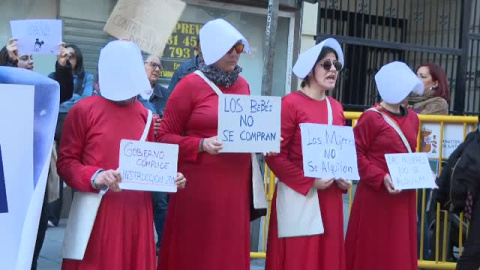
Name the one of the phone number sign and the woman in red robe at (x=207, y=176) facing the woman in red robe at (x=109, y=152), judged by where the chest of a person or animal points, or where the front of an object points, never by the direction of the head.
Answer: the phone number sign

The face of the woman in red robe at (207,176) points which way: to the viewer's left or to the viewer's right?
to the viewer's right

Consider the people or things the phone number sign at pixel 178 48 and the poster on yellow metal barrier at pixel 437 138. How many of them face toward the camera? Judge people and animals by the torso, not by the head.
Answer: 2

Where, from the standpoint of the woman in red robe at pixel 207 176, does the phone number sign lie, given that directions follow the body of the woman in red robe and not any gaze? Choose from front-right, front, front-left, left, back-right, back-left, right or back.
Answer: back-left

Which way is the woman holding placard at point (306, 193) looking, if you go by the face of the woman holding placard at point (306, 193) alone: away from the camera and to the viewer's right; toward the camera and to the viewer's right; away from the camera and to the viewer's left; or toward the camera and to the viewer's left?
toward the camera and to the viewer's right

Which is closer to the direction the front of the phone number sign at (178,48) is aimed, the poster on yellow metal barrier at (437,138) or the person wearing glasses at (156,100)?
the person wearing glasses

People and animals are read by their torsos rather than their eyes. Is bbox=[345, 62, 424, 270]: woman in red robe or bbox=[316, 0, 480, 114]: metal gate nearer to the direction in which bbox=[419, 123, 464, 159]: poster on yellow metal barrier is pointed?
the woman in red robe

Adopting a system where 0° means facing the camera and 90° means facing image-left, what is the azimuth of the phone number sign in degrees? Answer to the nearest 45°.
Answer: approximately 0°

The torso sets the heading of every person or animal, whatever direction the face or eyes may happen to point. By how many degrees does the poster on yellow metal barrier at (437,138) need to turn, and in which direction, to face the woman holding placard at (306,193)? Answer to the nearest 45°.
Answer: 0° — it already faces them

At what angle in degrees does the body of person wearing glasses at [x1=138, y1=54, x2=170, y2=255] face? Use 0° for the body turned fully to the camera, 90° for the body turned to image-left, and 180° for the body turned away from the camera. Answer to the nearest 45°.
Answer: approximately 315°
